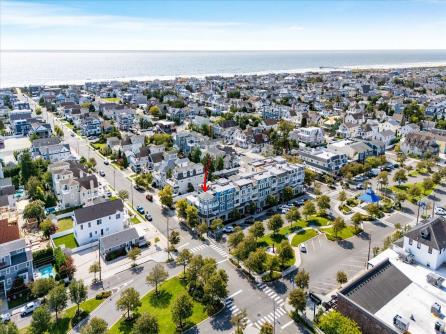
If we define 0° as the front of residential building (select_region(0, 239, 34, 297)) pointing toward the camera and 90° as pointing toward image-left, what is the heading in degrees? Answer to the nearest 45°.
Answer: approximately 315°

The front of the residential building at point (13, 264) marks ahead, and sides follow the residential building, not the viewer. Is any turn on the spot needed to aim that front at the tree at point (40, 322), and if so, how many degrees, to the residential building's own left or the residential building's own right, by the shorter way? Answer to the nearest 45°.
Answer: approximately 45° to the residential building's own right

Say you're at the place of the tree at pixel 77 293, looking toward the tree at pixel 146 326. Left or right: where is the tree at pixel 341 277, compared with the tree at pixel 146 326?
left

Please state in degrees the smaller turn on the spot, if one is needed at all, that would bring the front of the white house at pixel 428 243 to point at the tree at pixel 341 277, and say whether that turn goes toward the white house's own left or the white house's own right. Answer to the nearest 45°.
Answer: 0° — it already faces it

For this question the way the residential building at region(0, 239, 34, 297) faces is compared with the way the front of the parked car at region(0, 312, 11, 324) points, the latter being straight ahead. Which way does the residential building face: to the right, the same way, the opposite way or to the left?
to the left

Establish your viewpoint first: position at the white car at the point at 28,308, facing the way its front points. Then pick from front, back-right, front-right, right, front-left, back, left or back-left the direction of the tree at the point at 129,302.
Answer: left
